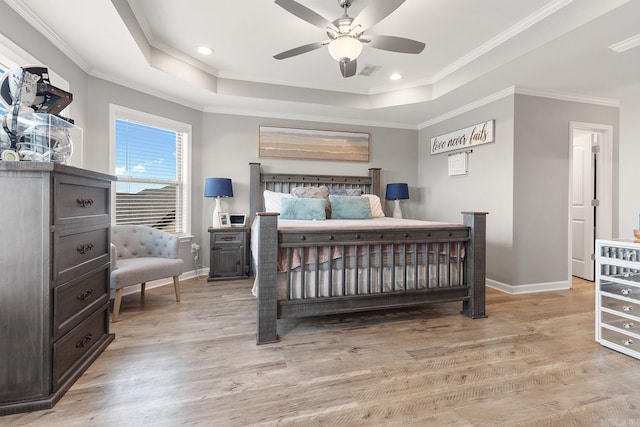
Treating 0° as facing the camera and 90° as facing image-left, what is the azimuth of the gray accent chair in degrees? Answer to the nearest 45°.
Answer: approximately 315°

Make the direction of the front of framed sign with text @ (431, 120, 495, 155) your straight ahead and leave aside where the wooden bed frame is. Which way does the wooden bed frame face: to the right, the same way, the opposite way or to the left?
to the left

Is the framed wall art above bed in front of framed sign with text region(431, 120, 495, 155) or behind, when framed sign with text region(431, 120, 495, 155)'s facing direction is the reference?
in front

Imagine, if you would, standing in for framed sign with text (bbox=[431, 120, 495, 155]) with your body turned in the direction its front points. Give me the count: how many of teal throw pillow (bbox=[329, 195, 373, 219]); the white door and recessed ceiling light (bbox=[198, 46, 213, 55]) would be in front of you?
2

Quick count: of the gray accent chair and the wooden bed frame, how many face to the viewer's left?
0

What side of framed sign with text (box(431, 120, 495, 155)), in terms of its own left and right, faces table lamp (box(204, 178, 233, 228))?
front

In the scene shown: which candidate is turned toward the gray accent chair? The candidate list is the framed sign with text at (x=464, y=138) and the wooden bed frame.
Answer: the framed sign with text

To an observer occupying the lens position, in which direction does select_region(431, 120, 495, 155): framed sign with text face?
facing the viewer and to the left of the viewer

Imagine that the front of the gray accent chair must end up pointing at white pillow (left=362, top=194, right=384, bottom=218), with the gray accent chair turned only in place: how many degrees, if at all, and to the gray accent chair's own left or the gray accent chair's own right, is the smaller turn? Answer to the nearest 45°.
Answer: approximately 45° to the gray accent chair's own left

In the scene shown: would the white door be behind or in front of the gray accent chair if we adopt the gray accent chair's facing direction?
in front
